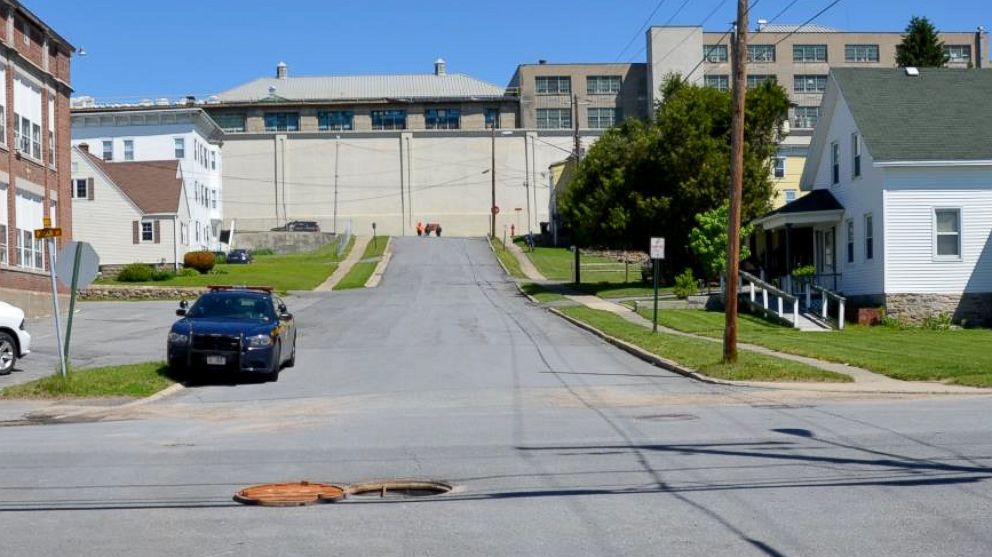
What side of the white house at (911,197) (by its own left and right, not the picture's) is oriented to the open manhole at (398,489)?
left

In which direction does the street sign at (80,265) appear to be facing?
away from the camera

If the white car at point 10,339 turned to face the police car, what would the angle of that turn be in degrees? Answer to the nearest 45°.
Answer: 0° — it already faces it

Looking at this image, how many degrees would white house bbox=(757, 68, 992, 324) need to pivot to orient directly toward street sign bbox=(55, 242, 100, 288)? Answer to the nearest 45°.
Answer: approximately 45° to its left

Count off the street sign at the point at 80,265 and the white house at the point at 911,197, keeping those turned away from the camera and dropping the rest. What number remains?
1

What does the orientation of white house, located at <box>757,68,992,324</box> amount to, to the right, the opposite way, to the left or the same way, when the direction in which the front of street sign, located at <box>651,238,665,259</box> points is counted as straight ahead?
to the right

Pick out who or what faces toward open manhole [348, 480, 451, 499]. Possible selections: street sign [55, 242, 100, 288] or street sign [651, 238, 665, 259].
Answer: street sign [651, 238, 665, 259]

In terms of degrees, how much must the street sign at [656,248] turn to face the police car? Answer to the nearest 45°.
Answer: approximately 45° to its right

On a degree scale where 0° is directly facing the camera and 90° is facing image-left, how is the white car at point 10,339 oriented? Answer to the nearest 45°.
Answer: approximately 315°

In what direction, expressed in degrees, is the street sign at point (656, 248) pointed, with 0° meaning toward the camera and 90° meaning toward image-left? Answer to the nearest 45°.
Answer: approximately 0°

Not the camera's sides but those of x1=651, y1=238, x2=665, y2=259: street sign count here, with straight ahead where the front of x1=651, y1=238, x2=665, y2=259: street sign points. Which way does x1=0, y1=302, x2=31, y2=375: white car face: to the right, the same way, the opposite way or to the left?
to the left

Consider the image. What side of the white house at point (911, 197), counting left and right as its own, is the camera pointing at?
left
